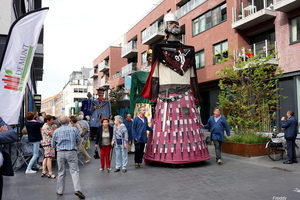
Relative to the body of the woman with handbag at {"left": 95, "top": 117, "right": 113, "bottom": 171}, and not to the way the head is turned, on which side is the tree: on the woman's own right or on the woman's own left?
on the woman's own left

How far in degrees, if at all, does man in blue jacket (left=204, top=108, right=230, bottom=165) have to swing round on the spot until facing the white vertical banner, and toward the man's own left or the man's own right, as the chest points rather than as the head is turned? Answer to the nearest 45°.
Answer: approximately 45° to the man's own right

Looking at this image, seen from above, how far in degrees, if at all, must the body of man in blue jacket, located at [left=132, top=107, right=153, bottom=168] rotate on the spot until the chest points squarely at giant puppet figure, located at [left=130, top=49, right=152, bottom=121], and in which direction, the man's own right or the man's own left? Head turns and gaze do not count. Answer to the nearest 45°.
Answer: approximately 135° to the man's own left

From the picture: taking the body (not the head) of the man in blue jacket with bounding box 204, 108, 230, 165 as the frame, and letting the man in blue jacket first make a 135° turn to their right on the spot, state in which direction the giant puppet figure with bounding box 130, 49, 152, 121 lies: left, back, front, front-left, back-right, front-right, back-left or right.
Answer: front

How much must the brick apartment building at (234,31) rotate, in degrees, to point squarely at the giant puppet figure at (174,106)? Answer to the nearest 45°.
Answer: approximately 45° to its left

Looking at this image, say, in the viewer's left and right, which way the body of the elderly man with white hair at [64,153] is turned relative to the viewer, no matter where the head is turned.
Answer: facing away from the viewer

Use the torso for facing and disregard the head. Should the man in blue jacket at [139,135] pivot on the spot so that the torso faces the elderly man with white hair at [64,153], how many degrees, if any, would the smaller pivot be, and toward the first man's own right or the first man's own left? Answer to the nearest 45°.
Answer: approximately 90° to the first man's own right

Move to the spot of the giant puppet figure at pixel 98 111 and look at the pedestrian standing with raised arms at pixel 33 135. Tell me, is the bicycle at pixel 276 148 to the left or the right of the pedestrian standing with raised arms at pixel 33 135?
left

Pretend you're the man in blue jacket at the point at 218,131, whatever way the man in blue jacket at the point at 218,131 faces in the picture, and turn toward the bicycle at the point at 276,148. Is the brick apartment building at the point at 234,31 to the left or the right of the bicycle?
left

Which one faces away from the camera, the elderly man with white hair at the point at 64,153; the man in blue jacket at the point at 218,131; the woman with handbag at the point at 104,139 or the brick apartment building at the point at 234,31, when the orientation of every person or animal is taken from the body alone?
the elderly man with white hair

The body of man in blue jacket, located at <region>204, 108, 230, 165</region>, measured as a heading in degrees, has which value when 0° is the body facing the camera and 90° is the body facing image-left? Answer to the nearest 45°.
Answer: approximately 0°
